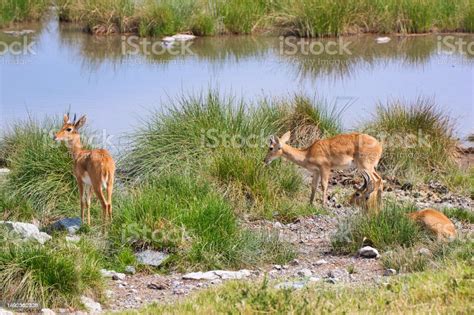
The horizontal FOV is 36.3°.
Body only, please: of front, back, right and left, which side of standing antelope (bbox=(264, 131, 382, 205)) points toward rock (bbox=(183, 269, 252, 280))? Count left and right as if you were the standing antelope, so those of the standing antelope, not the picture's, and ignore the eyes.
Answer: left

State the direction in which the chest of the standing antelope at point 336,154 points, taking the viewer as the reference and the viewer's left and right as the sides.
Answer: facing to the left of the viewer

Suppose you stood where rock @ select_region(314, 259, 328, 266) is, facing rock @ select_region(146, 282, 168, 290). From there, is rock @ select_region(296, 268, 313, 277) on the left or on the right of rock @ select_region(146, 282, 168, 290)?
left

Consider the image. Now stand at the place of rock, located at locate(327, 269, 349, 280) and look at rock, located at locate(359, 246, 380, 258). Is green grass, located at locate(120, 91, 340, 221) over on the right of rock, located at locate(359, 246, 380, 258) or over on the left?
left

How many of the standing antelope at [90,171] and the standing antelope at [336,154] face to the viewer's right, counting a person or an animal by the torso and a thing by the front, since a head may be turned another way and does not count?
0

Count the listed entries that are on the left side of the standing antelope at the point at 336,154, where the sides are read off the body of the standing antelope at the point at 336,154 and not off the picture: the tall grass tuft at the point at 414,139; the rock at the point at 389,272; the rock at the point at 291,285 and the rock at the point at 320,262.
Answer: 3
